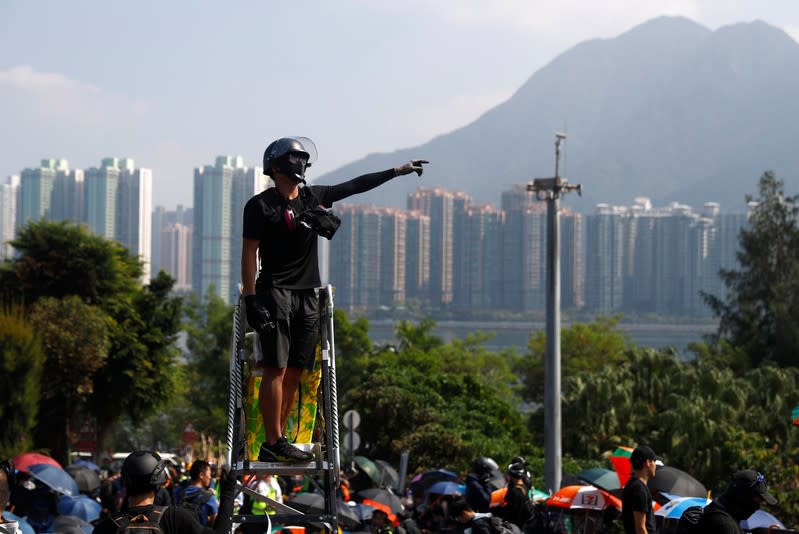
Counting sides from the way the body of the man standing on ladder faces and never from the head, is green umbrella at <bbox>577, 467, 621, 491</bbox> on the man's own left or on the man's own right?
on the man's own left

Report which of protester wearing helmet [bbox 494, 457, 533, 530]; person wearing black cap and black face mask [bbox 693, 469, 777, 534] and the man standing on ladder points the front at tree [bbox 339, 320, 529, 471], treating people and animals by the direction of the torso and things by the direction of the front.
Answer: the protester wearing helmet

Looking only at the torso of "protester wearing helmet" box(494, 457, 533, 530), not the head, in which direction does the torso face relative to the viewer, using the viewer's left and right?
facing away from the viewer

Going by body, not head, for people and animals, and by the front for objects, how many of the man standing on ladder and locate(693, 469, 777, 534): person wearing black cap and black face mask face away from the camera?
0

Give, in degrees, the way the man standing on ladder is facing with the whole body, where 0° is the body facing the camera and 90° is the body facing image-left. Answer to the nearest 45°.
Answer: approximately 315°

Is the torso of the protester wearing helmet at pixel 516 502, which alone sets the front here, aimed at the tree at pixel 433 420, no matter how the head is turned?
yes

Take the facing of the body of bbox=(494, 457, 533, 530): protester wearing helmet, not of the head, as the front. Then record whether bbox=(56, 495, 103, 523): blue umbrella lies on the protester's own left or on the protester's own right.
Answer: on the protester's own left

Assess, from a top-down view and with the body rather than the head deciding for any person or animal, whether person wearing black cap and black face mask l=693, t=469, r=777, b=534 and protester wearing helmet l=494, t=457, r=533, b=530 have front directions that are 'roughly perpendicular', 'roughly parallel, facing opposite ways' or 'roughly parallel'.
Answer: roughly perpendicular

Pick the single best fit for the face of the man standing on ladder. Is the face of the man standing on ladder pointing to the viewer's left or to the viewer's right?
to the viewer's right
